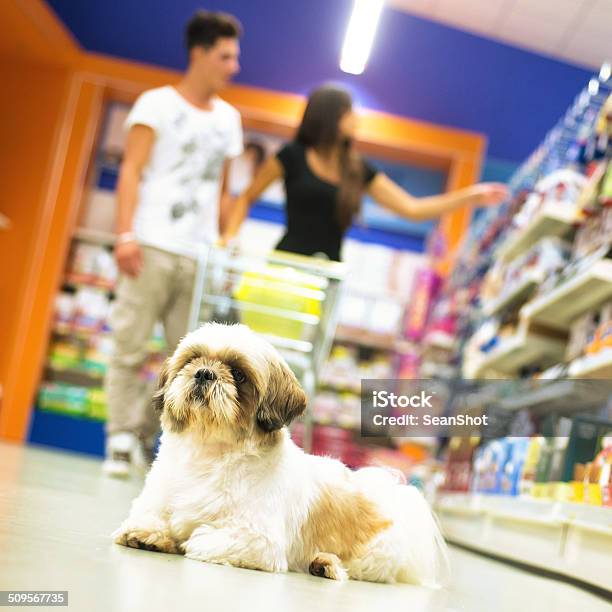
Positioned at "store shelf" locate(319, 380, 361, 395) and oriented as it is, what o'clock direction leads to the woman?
The woman is roughly at 12 o'clock from the store shelf.

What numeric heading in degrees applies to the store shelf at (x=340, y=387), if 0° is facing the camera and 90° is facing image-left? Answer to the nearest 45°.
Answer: approximately 0°

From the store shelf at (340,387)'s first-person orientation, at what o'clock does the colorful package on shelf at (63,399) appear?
The colorful package on shelf is roughly at 3 o'clock from the store shelf.

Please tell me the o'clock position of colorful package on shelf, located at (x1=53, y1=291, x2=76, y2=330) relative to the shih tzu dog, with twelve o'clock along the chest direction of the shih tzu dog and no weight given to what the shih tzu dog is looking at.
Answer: The colorful package on shelf is roughly at 4 o'clock from the shih tzu dog.

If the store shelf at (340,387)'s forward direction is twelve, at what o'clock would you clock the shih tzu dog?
The shih tzu dog is roughly at 12 o'clock from the store shelf.

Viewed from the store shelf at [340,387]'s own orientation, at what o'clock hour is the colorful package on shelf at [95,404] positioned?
The colorful package on shelf is roughly at 3 o'clock from the store shelf.

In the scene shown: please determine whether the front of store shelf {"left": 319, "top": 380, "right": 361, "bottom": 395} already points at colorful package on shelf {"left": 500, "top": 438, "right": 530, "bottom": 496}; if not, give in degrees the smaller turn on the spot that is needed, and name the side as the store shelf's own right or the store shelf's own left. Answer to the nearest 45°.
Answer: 0° — it already faces it

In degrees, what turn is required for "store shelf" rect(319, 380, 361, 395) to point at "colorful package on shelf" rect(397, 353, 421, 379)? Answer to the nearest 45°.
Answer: approximately 45° to its left
